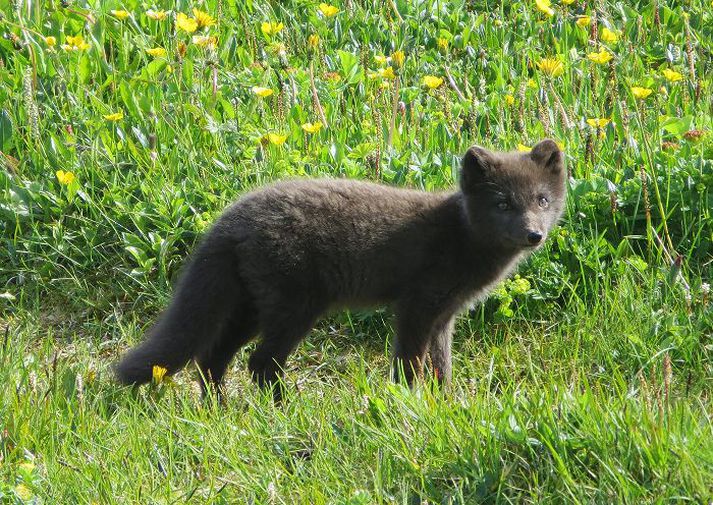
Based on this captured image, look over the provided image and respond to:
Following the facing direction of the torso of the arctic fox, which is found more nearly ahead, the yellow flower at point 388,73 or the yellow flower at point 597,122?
the yellow flower at point 597,122

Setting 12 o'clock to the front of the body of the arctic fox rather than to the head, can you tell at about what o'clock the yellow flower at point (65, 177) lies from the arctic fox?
The yellow flower is roughly at 7 o'clock from the arctic fox.

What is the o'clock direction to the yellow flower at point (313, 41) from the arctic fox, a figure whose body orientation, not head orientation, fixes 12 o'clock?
The yellow flower is roughly at 9 o'clock from the arctic fox.

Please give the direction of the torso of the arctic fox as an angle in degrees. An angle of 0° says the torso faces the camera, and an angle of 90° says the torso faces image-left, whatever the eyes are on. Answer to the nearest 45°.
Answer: approximately 270°

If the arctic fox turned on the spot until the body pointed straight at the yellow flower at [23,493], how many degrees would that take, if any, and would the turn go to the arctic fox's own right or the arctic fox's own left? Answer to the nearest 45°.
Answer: approximately 135° to the arctic fox's own right

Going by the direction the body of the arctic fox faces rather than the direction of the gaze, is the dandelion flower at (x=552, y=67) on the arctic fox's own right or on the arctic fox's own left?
on the arctic fox's own left

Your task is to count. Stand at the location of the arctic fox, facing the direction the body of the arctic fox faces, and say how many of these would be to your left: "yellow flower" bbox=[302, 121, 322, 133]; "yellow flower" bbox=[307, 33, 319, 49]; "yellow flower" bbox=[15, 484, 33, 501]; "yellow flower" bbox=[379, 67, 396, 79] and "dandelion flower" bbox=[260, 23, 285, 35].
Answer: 4

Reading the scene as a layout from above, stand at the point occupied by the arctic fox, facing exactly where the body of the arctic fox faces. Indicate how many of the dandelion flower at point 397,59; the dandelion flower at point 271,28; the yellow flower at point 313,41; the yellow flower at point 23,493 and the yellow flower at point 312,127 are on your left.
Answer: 4

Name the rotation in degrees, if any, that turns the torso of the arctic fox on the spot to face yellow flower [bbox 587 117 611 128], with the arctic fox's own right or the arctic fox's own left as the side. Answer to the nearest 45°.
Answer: approximately 45° to the arctic fox's own left

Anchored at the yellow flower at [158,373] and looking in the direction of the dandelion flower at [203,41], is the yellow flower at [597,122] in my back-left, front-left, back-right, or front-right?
front-right

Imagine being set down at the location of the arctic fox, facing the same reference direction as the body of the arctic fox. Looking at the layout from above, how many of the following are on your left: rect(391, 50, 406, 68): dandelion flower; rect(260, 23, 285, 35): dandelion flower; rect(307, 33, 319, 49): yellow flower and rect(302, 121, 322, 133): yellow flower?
4

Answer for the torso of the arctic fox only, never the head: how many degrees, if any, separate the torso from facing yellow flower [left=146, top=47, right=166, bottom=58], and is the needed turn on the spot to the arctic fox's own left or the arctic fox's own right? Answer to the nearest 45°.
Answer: approximately 135° to the arctic fox's own left

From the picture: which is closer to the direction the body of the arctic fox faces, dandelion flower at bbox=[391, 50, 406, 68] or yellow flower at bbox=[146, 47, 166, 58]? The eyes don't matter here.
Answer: the dandelion flower

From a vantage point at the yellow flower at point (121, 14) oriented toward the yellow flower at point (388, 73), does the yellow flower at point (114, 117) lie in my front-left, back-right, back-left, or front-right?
front-right

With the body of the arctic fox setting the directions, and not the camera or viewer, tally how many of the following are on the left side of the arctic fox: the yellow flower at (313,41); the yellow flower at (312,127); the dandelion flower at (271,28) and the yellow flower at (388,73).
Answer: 4

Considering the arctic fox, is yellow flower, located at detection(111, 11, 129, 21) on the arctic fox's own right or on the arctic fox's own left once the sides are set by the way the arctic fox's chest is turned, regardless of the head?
on the arctic fox's own left

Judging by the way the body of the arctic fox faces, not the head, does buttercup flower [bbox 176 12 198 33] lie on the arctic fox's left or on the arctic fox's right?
on the arctic fox's left

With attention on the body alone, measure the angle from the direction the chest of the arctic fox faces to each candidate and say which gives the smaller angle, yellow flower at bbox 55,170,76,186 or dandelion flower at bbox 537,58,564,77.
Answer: the dandelion flower
